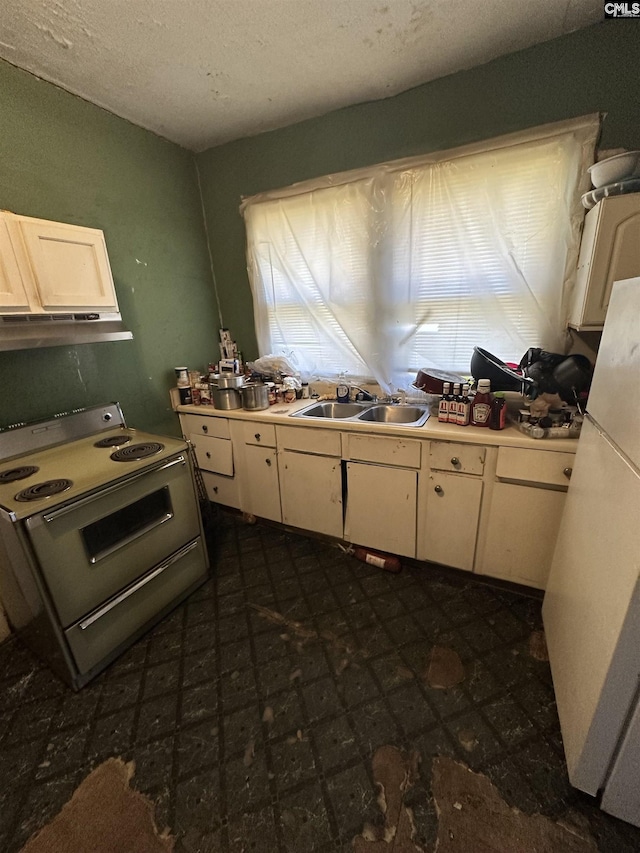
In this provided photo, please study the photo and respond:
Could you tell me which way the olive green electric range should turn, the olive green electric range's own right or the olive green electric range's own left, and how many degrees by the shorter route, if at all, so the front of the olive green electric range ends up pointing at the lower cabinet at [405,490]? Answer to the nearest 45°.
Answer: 0° — it already faces it

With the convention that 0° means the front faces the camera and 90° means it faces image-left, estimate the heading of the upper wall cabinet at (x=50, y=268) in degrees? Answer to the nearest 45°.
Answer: approximately 315°

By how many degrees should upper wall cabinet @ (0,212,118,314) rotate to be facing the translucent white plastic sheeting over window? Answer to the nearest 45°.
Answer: approximately 45° to its left

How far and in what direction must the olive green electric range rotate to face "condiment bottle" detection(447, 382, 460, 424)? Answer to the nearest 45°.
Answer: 0° — it already faces it
